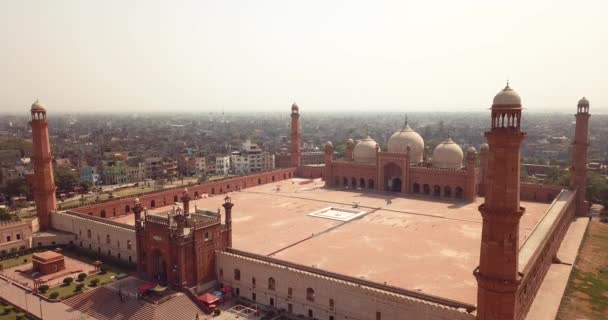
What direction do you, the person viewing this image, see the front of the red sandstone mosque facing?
facing the viewer and to the left of the viewer

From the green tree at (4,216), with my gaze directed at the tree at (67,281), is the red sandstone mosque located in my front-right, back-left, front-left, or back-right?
front-left

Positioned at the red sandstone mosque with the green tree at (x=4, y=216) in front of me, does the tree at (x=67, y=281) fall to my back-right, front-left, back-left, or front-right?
front-left

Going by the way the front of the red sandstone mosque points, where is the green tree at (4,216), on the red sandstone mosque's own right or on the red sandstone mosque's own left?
on the red sandstone mosque's own right

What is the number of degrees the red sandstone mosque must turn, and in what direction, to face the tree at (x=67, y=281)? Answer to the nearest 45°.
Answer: approximately 45° to its right
